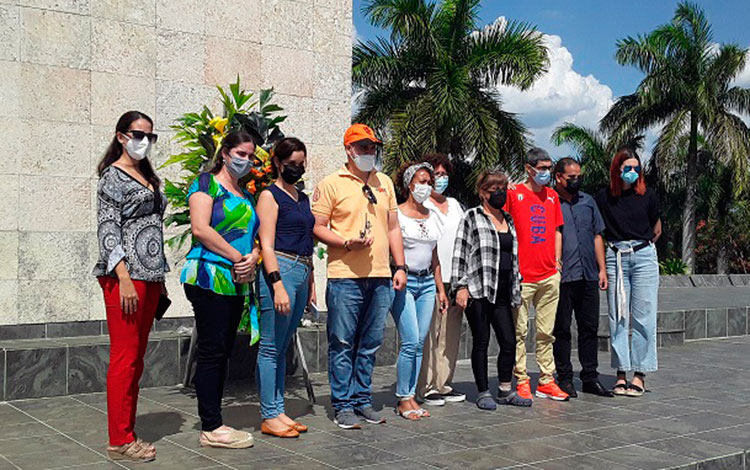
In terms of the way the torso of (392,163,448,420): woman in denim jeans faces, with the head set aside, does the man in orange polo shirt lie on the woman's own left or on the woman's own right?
on the woman's own right

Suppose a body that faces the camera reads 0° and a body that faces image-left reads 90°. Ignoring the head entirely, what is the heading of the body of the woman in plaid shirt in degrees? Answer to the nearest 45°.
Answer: approximately 315°

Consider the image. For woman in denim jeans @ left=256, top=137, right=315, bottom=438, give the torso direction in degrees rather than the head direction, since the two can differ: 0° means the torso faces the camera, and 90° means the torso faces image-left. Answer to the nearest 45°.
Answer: approximately 315°

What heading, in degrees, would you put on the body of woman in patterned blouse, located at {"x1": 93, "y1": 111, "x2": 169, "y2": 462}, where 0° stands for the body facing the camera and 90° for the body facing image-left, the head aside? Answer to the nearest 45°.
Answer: approximately 315°

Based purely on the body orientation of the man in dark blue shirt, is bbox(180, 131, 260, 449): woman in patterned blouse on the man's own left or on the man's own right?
on the man's own right

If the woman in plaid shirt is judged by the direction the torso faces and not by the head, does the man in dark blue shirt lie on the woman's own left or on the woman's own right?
on the woman's own left

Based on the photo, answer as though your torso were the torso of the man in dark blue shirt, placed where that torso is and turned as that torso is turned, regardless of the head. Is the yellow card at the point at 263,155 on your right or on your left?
on your right

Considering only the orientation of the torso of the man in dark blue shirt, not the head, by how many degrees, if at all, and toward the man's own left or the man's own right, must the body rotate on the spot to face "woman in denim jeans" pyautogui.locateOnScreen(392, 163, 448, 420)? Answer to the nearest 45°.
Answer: approximately 90° to the man's own right

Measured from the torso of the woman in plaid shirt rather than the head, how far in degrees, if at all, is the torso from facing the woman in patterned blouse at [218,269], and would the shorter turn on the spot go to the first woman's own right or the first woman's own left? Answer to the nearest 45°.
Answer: approximately 90° to the first woman's own right

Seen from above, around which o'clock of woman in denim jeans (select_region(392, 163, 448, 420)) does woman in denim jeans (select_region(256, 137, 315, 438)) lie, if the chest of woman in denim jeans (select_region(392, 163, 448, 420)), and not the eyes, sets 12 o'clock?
woman in denim jeans (select_region(256, 137, 315, 438)) is roughly at 3 o'clock from woman in denim jeans (select_region(392, 163, 448, 420)).
